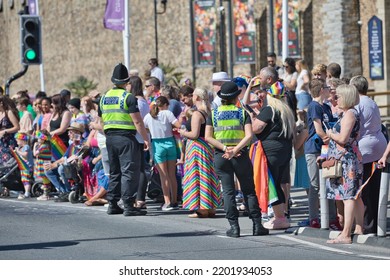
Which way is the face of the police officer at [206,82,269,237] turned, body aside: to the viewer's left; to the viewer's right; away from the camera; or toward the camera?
away from the camera

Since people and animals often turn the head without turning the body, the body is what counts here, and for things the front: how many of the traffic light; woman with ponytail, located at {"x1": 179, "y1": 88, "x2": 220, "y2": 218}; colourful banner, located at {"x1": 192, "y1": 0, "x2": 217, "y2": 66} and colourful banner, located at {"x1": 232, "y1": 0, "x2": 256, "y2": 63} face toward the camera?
3

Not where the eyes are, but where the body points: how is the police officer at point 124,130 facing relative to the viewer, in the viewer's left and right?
facing away from the viewer and to the right of the viewer

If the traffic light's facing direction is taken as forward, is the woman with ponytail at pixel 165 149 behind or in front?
in front

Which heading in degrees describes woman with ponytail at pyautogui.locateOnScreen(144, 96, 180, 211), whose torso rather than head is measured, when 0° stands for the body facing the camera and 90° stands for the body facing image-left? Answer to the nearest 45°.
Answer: approximately 225°

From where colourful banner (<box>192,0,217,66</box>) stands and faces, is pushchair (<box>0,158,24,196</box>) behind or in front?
in front

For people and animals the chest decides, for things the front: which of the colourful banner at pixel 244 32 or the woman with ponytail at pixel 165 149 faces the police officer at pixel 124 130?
the colourful banner

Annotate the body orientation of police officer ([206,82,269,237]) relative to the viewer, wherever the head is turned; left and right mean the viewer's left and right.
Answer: facing away from the viewer
